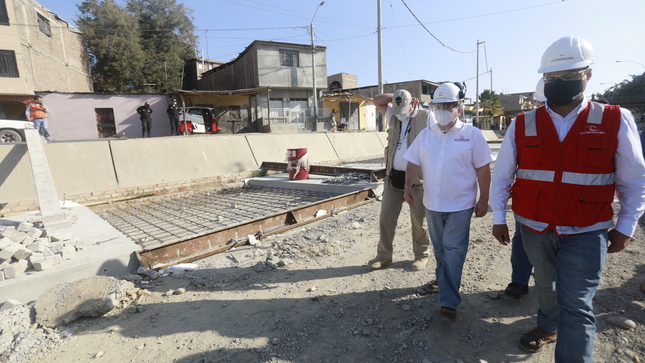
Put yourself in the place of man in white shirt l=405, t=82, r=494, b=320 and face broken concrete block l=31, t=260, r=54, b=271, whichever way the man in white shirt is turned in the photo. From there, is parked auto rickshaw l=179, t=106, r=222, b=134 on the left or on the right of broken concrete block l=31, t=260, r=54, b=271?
right

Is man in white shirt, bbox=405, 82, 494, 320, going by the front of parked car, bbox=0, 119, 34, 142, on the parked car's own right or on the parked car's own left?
on the parked car's own right

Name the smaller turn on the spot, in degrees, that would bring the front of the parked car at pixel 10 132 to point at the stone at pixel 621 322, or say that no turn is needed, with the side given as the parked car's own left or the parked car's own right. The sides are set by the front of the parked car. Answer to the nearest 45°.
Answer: approximately 90° to the parked car's own right

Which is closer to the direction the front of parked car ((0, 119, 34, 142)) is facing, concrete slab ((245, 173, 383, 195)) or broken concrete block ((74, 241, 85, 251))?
the concrete slab

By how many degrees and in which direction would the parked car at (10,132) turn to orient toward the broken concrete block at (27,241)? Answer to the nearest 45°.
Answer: approximately 90° to its right

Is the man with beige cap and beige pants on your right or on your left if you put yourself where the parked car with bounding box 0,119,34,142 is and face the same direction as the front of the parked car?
on your right

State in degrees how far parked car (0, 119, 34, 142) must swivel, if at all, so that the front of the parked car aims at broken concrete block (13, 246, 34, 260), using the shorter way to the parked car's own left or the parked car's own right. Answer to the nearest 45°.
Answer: approximately 90° to the parked car's own right

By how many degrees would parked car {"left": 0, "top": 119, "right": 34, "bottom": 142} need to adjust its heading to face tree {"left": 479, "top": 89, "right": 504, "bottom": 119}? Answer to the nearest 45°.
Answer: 0° — it already faces it

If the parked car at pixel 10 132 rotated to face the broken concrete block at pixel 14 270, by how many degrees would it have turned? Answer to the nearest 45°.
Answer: approximately 90° to its right

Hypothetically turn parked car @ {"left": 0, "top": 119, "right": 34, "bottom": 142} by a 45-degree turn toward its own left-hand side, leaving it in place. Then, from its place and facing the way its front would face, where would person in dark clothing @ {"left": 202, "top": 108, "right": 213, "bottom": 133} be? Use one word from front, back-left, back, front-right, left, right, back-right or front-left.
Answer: front

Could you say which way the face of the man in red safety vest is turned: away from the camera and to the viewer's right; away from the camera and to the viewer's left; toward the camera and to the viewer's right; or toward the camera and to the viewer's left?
toward the camera and to the viewer's left

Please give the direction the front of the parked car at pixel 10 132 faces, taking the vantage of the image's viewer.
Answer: facing to the right of the viewer

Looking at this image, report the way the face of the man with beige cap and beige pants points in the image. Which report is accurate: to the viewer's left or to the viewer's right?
to the viewer's left

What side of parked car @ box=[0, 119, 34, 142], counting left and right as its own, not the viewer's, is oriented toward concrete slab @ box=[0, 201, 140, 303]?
right

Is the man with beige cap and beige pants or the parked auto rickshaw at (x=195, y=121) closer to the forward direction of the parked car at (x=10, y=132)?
the parked auto rickshaw

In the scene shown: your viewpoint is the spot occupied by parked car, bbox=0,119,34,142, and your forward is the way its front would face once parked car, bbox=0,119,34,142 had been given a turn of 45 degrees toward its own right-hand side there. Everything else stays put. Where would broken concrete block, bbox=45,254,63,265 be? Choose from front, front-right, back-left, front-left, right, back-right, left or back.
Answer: front-right
